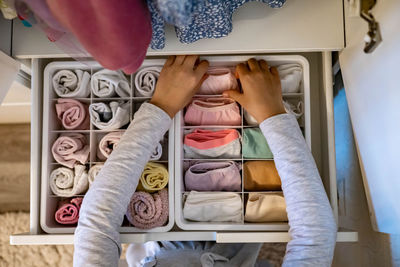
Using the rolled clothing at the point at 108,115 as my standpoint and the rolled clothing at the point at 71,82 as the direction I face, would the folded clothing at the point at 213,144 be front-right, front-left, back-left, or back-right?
back-right

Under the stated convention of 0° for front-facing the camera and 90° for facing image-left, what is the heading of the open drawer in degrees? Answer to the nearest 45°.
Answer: approximately 0°
